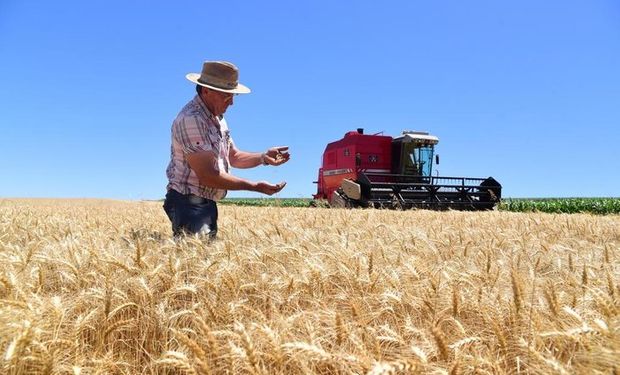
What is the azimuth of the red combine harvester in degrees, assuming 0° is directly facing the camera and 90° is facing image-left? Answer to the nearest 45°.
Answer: approximately 315°

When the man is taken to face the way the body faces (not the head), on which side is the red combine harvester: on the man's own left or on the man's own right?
on the man's own left

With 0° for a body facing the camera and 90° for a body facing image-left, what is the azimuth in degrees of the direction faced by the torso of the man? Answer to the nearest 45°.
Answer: approximately 270°

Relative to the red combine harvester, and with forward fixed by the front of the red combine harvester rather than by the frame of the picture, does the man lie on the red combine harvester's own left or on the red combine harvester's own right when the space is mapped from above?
on the red combine harvester's own right

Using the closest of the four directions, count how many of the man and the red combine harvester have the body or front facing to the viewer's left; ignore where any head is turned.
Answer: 0
